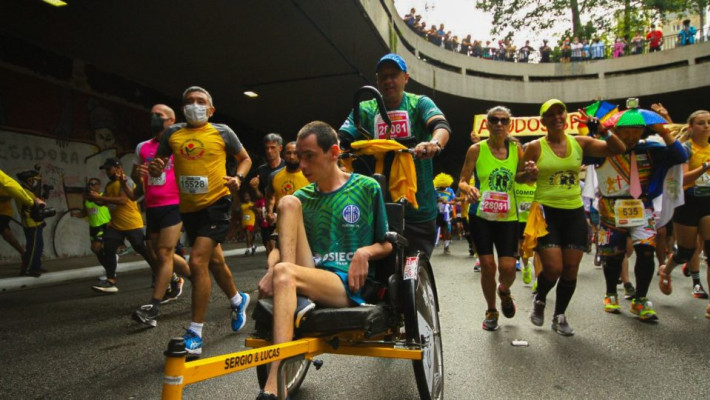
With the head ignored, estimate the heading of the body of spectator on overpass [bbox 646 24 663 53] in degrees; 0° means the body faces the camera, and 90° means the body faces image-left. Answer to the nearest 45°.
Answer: approximately 0°

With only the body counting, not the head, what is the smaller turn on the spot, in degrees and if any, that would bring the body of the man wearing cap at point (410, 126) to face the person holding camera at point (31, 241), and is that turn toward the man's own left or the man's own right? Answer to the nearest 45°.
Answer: approximately 135° to the man's own right

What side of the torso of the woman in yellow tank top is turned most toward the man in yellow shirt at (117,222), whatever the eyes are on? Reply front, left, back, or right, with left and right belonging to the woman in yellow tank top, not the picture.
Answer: right

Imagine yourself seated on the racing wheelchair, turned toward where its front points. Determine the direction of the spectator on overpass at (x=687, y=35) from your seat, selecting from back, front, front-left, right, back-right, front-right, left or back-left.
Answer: back

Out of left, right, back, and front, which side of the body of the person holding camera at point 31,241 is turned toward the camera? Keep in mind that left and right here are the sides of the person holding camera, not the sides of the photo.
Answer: right

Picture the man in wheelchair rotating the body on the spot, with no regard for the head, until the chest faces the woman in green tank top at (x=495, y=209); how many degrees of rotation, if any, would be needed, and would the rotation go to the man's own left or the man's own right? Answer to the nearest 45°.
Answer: approximately 180°

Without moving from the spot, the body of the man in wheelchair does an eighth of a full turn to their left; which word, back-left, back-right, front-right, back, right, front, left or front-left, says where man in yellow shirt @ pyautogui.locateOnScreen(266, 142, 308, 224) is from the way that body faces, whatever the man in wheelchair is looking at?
back

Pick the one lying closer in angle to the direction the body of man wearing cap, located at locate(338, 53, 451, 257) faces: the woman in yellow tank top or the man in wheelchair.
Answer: the man in wheelchair

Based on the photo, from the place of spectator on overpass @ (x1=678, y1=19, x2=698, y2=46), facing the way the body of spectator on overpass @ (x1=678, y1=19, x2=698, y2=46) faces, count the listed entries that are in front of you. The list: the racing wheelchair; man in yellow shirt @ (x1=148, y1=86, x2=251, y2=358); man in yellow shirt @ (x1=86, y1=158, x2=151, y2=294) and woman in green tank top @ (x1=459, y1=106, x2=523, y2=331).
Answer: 4

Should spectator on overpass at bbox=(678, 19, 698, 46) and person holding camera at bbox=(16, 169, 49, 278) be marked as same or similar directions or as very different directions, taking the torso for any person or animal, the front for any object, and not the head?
very different directions
